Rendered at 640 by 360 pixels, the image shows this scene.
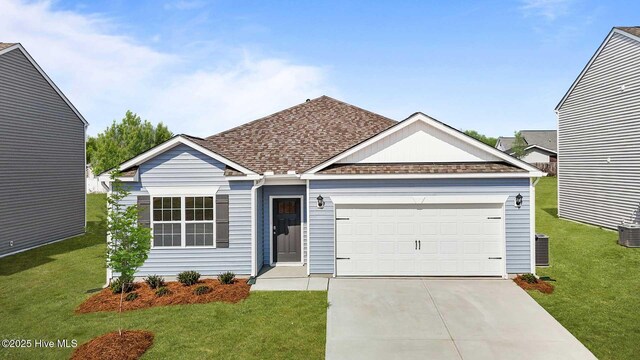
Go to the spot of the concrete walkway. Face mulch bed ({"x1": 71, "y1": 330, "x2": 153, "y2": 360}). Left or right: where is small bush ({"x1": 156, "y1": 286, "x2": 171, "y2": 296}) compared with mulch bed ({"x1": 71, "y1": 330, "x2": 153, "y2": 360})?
right

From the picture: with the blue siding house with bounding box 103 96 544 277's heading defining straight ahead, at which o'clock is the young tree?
The young tree is roughly at 2 o'clock from the blue siding house.

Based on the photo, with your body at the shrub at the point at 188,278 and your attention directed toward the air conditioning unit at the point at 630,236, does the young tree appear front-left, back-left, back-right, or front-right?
back-right

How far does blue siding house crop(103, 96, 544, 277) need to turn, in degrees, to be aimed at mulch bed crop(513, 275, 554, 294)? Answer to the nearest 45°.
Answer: approximately 90° to its left

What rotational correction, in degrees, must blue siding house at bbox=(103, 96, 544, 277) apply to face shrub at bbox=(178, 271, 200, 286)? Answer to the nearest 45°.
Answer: approximately 90° to its right

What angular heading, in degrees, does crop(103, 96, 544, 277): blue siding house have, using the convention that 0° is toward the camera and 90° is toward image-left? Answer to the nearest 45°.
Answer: approximately 0°

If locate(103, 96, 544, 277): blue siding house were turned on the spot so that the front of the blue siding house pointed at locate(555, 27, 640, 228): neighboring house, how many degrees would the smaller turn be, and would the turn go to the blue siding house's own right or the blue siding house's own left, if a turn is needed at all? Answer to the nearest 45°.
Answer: approximately 135° to the blue siding house's own left

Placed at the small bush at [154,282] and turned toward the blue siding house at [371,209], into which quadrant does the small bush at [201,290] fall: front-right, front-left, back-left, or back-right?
front-right

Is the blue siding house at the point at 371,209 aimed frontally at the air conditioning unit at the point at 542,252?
no

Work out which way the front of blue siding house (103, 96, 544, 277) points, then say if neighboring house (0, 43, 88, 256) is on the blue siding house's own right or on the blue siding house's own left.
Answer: on the blue siding house's own right

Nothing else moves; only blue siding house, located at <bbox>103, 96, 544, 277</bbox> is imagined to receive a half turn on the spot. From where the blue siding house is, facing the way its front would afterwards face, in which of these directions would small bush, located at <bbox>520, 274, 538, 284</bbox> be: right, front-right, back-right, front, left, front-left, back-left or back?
right

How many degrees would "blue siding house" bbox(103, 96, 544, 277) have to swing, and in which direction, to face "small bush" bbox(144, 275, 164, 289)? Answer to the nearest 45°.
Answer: approximately 90° to its right

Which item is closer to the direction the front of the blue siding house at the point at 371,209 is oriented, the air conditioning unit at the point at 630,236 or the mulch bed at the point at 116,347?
the mulch bed
